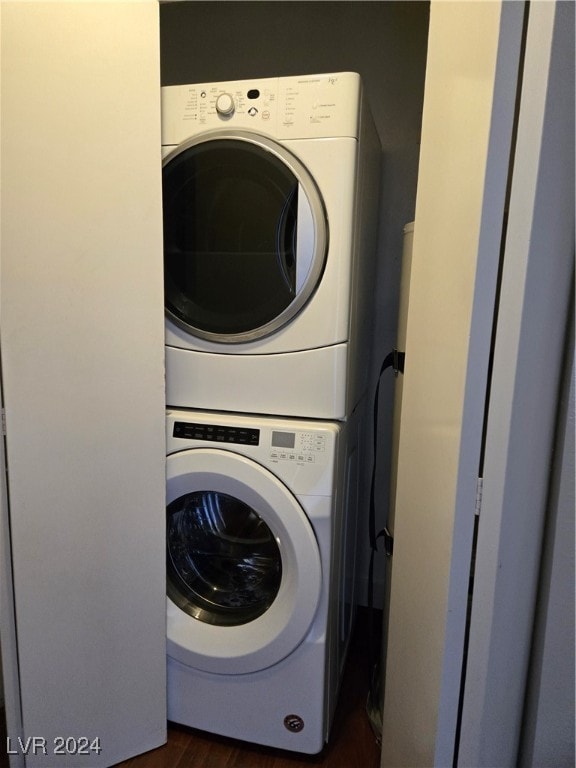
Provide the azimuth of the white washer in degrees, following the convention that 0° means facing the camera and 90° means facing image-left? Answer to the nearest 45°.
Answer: approximately 0°

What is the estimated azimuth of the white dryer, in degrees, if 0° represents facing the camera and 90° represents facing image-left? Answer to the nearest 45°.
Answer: approximately 0°
